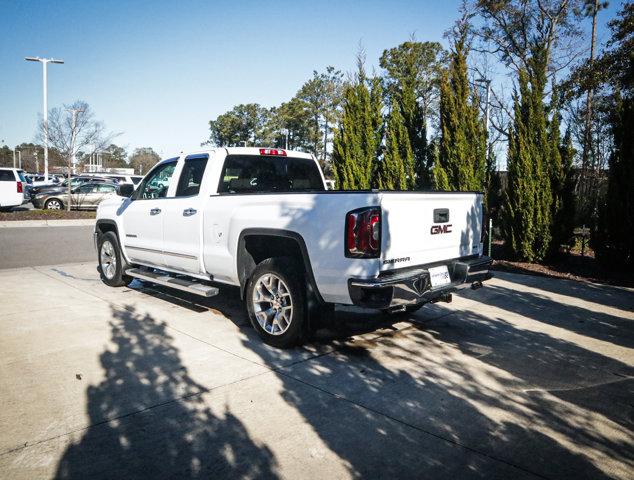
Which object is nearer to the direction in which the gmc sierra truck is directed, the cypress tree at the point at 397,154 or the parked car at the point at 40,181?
the parked car

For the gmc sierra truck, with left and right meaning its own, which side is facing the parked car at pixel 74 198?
front

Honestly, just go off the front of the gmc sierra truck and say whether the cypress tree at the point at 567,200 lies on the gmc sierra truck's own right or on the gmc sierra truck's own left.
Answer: on the gmc sierra truck's own right

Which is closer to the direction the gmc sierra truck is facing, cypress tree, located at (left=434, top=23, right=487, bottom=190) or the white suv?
the white suv

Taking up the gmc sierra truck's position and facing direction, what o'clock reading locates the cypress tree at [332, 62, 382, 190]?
The cypress tree is roughly at 2 o'clock from the gmc sierra truck.

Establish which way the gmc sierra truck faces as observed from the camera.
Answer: facing away from the viewer and to the left of the viewer

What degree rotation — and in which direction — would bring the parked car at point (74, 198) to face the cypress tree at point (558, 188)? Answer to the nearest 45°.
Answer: approximately 135° to its left

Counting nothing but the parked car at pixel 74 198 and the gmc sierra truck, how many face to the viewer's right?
0

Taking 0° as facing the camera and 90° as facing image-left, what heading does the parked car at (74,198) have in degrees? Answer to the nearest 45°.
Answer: approximately 90°

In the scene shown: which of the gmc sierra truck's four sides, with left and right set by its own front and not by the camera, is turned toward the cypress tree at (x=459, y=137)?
right

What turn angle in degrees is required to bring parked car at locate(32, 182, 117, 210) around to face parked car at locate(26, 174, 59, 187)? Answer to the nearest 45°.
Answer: approximately 90° to its right
